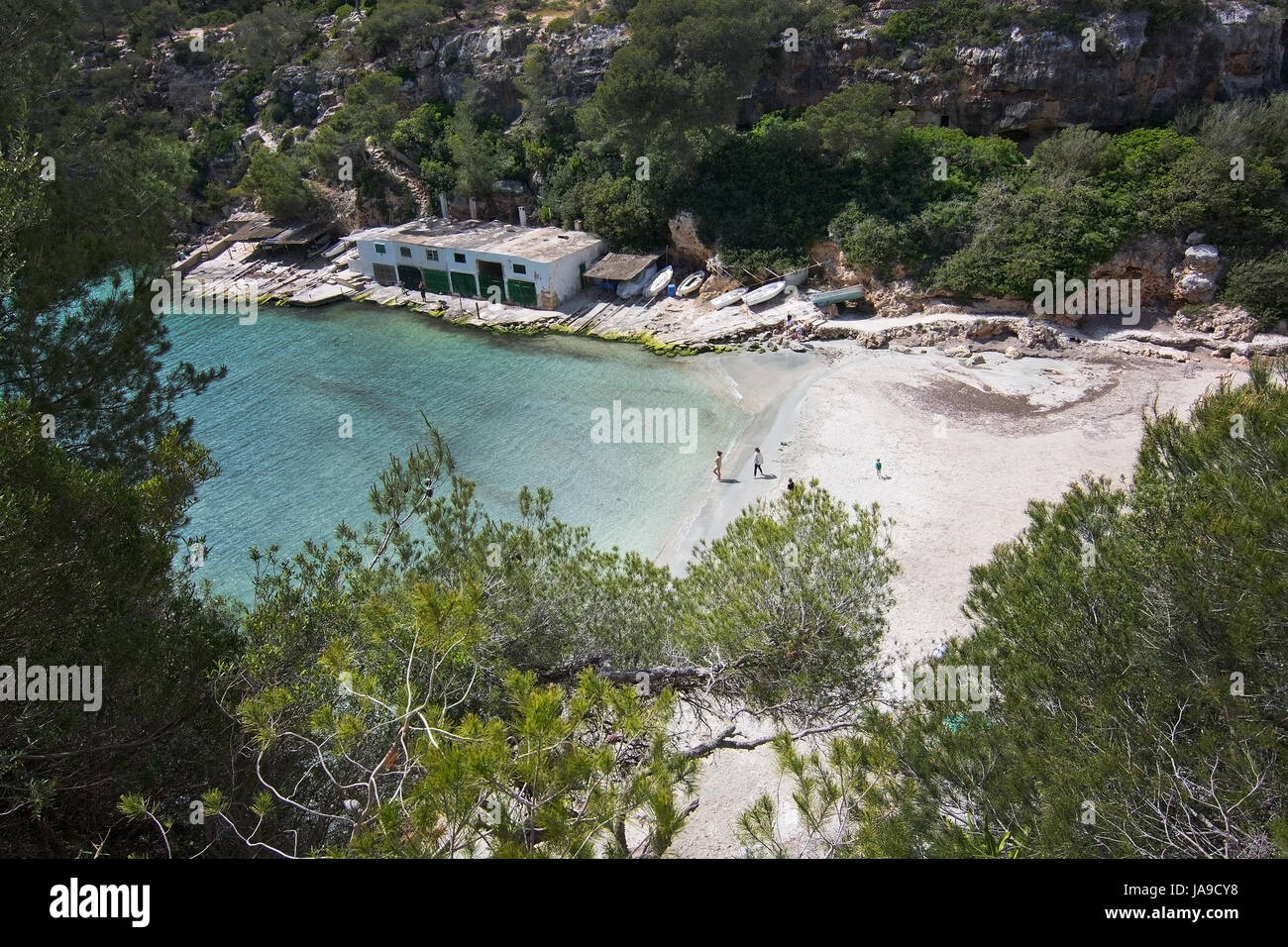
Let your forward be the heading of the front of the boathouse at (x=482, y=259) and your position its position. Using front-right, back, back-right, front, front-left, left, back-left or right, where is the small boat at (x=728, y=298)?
left

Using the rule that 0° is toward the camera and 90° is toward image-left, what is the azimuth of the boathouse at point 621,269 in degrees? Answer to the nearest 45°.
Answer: approximately 45°

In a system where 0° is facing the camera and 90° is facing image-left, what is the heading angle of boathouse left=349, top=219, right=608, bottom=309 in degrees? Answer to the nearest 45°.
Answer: approximately 45°

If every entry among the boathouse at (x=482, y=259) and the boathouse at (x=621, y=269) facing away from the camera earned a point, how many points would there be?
0

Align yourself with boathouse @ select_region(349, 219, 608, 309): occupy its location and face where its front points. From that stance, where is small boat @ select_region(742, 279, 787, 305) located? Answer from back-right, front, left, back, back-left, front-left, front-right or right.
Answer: left

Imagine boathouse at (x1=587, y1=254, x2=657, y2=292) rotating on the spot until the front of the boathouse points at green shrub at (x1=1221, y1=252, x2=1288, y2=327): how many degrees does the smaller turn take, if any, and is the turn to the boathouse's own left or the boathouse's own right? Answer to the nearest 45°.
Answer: approximately 90° to the boathouse's own left

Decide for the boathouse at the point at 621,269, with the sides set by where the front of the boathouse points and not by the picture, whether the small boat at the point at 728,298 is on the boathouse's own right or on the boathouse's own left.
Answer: on the boathouse's own left

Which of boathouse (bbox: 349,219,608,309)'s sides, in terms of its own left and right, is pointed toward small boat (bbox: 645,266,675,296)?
left

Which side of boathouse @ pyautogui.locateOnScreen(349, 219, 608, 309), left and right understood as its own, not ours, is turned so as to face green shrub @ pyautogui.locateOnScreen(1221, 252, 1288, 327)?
left
